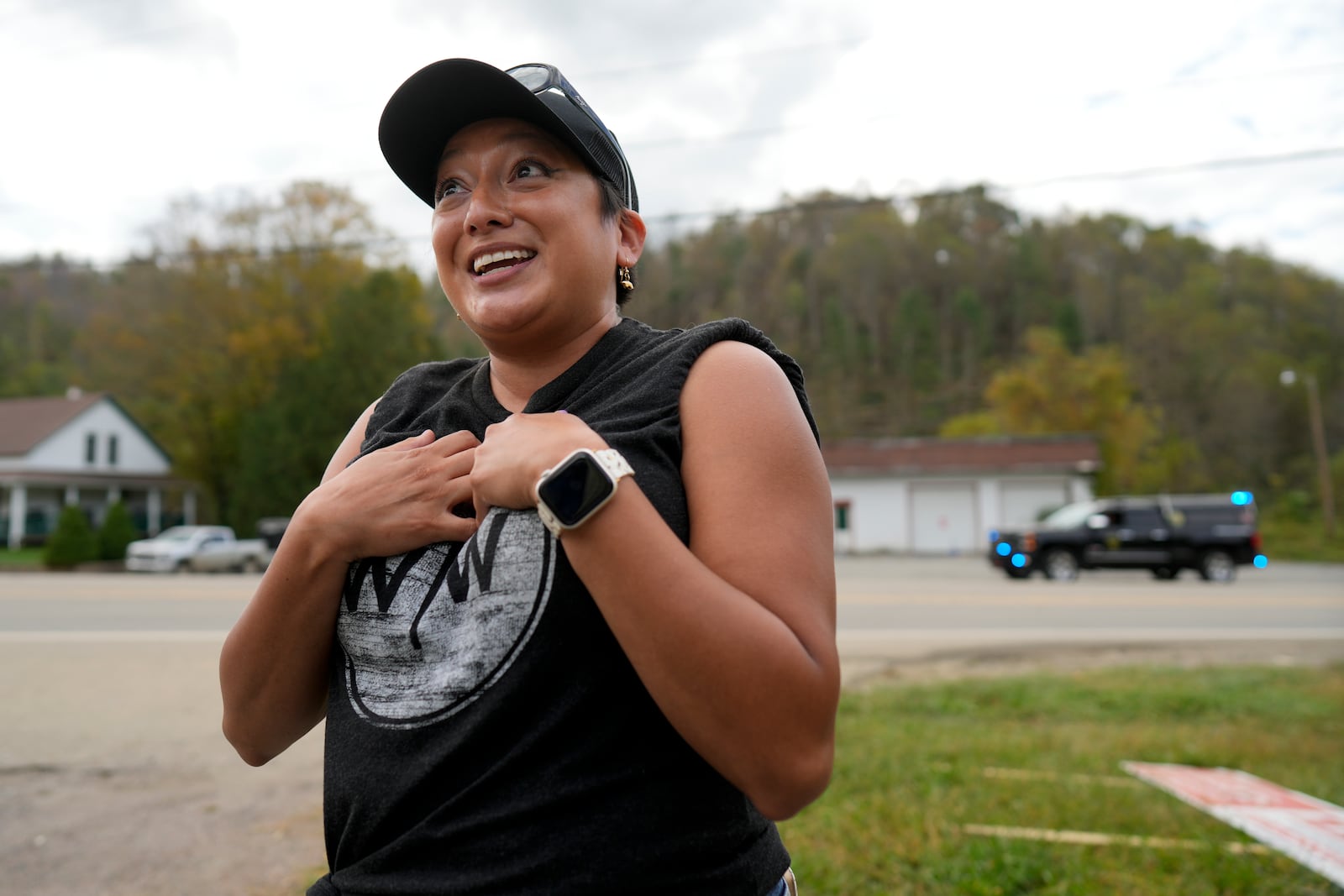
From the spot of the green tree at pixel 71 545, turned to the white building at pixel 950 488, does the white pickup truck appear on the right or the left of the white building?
right

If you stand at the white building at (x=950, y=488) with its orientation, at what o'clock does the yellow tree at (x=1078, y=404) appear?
The yellow tree is roughly at 7 o'clock from the white building.

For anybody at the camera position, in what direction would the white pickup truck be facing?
facing the viewer and to the left of the viewer

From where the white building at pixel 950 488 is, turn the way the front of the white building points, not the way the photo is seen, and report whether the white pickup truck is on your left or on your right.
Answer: on your right

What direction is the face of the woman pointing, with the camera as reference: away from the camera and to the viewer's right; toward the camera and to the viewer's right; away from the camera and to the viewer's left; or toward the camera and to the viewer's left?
toward the camera and to the viewer's left

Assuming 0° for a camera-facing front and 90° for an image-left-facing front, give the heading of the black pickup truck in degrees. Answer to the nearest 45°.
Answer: approximately 45°

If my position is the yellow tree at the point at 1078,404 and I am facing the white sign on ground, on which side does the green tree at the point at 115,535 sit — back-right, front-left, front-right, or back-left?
front-right

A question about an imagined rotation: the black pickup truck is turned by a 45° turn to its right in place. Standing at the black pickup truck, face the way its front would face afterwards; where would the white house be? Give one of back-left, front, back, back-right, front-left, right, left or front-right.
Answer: front

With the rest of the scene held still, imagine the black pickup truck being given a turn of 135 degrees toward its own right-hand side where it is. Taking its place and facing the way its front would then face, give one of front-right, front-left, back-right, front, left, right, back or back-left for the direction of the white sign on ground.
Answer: back

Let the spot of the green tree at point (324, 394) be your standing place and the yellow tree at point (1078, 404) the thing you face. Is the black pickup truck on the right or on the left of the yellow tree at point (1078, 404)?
right

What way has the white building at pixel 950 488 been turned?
toward the camera

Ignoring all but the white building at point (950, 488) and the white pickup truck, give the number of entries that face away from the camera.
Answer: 0

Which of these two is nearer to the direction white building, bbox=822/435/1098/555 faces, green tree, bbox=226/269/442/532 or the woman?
the woman

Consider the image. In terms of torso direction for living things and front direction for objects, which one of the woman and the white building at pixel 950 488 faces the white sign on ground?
the white building

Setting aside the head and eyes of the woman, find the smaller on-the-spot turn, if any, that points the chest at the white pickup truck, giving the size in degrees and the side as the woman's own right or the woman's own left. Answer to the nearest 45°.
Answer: approximately 135° to the woman's own right

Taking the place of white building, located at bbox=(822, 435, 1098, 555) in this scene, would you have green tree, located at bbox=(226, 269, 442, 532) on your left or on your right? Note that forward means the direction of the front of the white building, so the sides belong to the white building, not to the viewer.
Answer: on your right

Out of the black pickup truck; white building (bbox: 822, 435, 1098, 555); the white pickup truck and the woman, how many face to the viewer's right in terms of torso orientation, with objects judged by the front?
0
